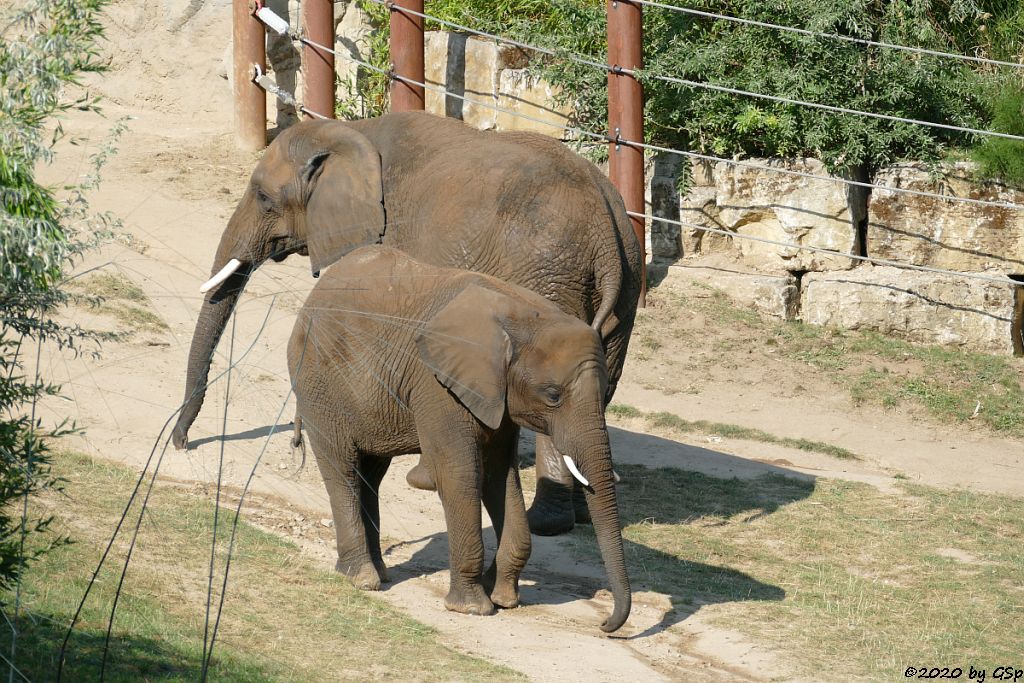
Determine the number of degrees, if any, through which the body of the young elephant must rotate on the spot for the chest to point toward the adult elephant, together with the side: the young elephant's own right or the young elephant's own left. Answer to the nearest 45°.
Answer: approximately 135° to the young elephant's own left

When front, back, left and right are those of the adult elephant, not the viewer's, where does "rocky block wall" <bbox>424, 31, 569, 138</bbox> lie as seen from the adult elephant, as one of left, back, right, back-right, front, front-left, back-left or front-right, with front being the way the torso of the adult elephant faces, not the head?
front-right

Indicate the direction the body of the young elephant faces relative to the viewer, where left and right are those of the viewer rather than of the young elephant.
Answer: facing the viewer and to the right of the viewer

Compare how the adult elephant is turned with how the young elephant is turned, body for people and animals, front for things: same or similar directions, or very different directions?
very different directions

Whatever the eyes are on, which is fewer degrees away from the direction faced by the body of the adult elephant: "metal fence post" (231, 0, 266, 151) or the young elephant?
the metal fence post

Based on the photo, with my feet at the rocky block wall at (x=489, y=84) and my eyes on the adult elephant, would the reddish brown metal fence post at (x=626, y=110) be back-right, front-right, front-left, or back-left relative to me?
front-left

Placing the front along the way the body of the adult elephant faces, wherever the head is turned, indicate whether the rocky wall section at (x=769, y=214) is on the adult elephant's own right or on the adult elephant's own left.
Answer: on the adult elephant's own right

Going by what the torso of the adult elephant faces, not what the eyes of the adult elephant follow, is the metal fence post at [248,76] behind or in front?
in front

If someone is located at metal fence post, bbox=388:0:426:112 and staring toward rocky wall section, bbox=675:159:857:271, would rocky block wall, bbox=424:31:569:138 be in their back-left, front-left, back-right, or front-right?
front-left

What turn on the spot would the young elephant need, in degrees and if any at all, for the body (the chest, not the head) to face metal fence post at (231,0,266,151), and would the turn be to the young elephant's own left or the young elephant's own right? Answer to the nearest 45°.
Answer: approximately 135° to the young elephant's own left

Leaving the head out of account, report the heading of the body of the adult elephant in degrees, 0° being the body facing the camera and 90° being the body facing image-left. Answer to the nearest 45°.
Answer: approximately 135°

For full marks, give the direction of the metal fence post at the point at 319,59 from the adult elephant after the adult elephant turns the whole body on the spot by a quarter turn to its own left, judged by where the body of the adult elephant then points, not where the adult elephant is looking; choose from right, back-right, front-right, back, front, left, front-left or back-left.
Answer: back-right
